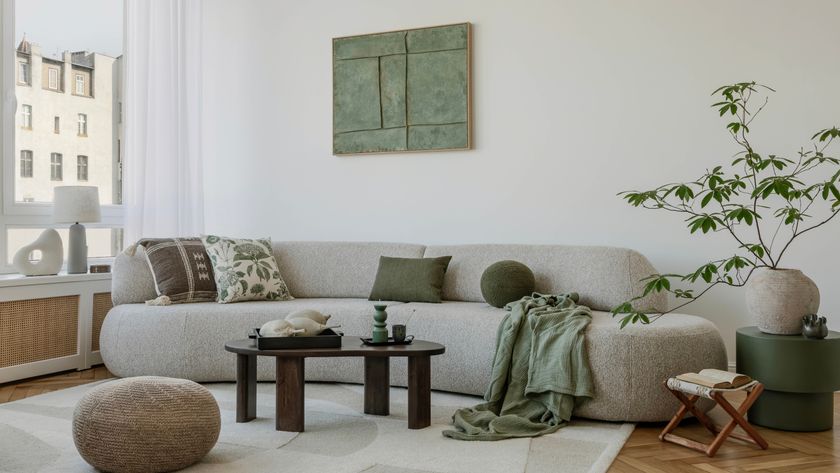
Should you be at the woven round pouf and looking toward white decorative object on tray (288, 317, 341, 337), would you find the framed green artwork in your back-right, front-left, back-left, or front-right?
front-left

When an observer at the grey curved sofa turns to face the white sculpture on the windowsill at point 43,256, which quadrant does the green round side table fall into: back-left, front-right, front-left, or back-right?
back-left

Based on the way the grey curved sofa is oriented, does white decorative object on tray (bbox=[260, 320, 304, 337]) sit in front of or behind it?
in front

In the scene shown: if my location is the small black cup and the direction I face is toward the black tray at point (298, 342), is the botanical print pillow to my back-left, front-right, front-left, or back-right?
front-right

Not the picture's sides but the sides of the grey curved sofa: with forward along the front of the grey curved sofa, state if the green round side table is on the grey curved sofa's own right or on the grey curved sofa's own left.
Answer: on the grey curved sofa's own left

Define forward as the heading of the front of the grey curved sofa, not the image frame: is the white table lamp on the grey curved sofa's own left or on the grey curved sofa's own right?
on the grey curved sofa's own right

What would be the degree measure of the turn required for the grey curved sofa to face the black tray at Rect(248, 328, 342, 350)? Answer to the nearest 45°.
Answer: approximately 45° to its right

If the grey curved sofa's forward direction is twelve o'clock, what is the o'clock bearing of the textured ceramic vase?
The textured ceramic vase is roughly at 10 o'clock from the grey curved sofa.

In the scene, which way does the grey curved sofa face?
toward the camera

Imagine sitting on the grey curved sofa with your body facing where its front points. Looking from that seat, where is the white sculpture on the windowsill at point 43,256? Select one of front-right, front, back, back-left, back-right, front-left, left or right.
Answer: right

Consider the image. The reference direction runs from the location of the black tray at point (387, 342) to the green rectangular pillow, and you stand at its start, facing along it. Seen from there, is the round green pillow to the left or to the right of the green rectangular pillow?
right

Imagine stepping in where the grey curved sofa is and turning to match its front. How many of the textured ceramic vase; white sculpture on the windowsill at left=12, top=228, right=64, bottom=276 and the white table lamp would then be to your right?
2
